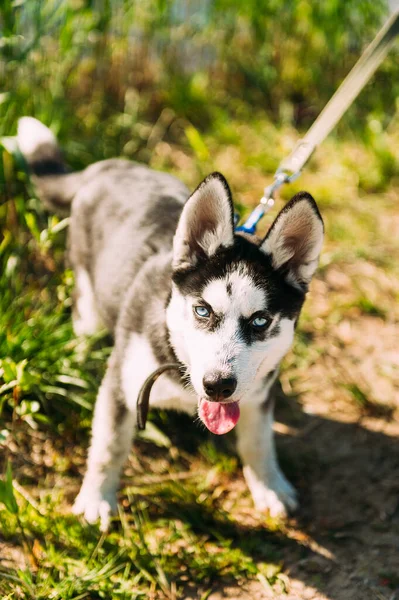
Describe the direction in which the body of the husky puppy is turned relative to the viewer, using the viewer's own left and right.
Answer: facing the viewer and to the right of the viewer
